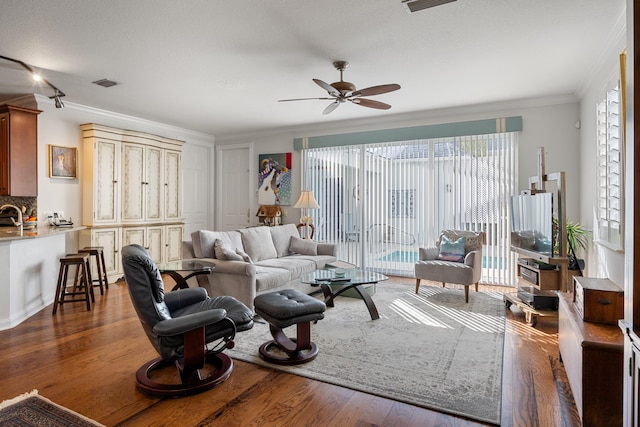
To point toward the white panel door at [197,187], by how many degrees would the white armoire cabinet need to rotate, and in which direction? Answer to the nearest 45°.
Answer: approximately 90° to its left

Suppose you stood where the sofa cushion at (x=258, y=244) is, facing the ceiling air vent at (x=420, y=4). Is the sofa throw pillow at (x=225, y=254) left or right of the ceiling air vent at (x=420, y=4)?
right

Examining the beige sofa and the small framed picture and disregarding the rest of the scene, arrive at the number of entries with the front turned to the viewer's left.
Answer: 0

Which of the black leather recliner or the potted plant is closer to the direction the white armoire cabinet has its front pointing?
the potted plant

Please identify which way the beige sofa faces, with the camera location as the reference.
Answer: facing the viewer and to the right of the viewer

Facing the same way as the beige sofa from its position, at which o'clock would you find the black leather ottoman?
The black leather ottoman is roughly at 1 o'clock from the beige sofa.

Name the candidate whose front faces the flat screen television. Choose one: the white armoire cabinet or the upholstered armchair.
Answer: the white armoire cabinet

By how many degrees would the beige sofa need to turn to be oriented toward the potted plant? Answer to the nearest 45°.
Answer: approximately 45° to its left

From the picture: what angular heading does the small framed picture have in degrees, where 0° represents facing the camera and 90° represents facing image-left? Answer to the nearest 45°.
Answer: approximately 315°

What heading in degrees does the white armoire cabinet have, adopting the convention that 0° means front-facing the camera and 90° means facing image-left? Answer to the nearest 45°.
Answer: approximately 315°

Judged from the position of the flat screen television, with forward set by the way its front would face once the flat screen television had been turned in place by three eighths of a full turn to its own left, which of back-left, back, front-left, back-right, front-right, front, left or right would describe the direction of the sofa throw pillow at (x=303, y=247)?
back

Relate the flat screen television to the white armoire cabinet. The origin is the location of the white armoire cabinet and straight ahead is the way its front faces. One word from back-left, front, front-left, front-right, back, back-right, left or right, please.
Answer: front

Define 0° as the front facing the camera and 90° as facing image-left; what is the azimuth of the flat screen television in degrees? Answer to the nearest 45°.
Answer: approximately 45°

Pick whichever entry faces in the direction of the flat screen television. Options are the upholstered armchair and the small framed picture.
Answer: the small framed picture
